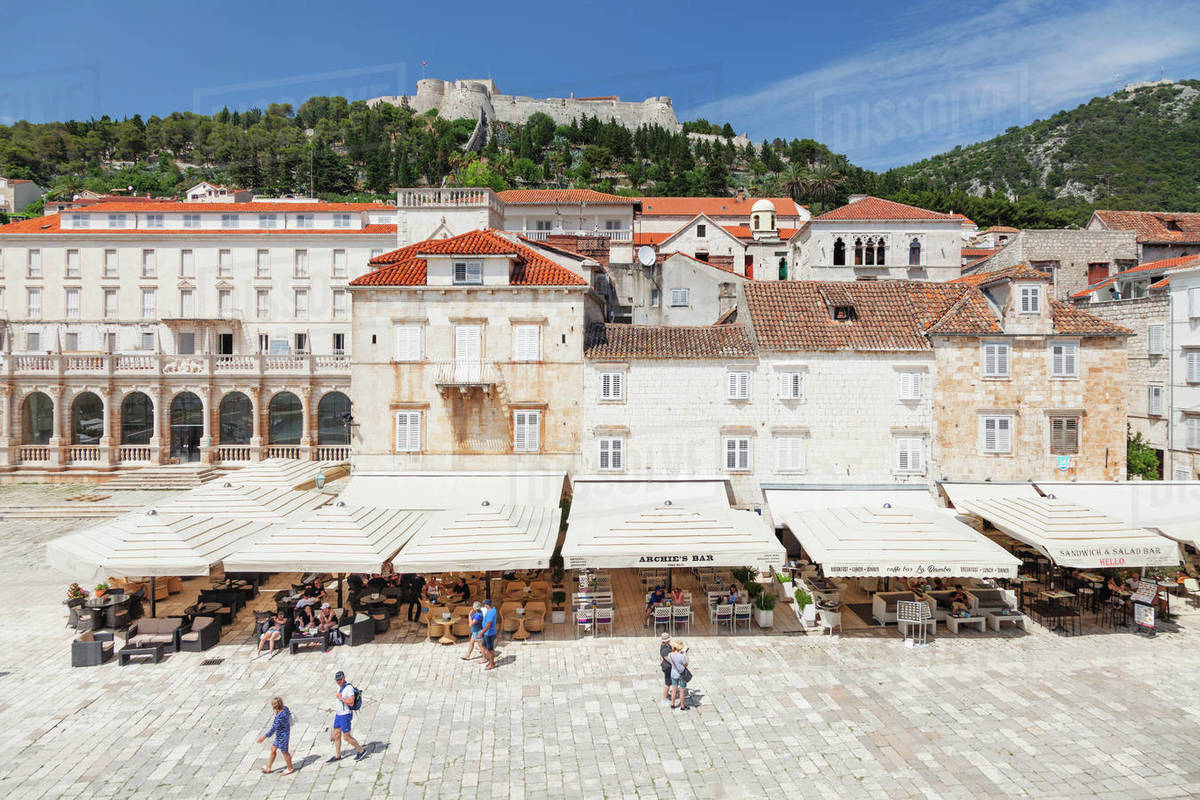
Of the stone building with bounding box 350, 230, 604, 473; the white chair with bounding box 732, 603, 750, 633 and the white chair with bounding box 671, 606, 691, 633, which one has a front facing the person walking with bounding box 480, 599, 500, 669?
the stone building

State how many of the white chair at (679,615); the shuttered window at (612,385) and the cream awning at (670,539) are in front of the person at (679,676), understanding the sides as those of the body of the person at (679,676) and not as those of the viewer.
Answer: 3

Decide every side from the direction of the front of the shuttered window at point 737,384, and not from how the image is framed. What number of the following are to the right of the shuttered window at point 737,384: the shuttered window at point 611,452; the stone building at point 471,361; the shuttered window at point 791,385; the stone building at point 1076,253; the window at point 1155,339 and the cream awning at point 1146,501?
2

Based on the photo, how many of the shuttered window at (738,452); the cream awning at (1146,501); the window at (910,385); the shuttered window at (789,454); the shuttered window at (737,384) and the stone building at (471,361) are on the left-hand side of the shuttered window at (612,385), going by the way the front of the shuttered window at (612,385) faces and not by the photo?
5

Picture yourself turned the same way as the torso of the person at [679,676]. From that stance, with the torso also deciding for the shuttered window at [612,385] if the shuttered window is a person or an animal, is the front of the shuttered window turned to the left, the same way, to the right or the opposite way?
the opposite way

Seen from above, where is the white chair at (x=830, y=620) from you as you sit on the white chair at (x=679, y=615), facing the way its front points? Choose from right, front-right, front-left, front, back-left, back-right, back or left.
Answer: right

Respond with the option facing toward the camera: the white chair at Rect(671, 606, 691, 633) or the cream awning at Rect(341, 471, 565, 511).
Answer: the cream awning

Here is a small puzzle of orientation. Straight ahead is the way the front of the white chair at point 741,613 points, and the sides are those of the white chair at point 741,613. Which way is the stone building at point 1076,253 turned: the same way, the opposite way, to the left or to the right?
the opposite way

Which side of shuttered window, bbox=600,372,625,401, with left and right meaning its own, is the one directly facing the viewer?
front

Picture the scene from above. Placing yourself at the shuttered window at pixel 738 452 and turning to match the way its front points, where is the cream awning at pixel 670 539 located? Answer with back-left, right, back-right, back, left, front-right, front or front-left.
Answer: front

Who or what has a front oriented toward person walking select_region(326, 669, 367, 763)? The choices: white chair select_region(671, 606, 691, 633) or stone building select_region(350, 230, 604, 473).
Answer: the stone building

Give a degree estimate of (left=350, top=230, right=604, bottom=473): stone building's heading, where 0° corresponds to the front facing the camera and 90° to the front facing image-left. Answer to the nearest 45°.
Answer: approximately 0°

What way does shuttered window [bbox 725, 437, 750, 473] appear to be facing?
toward the camera

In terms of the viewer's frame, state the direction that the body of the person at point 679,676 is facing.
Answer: away from the camera

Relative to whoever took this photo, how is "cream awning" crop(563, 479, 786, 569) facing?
facing the viewer

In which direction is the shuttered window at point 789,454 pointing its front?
toward the camera
